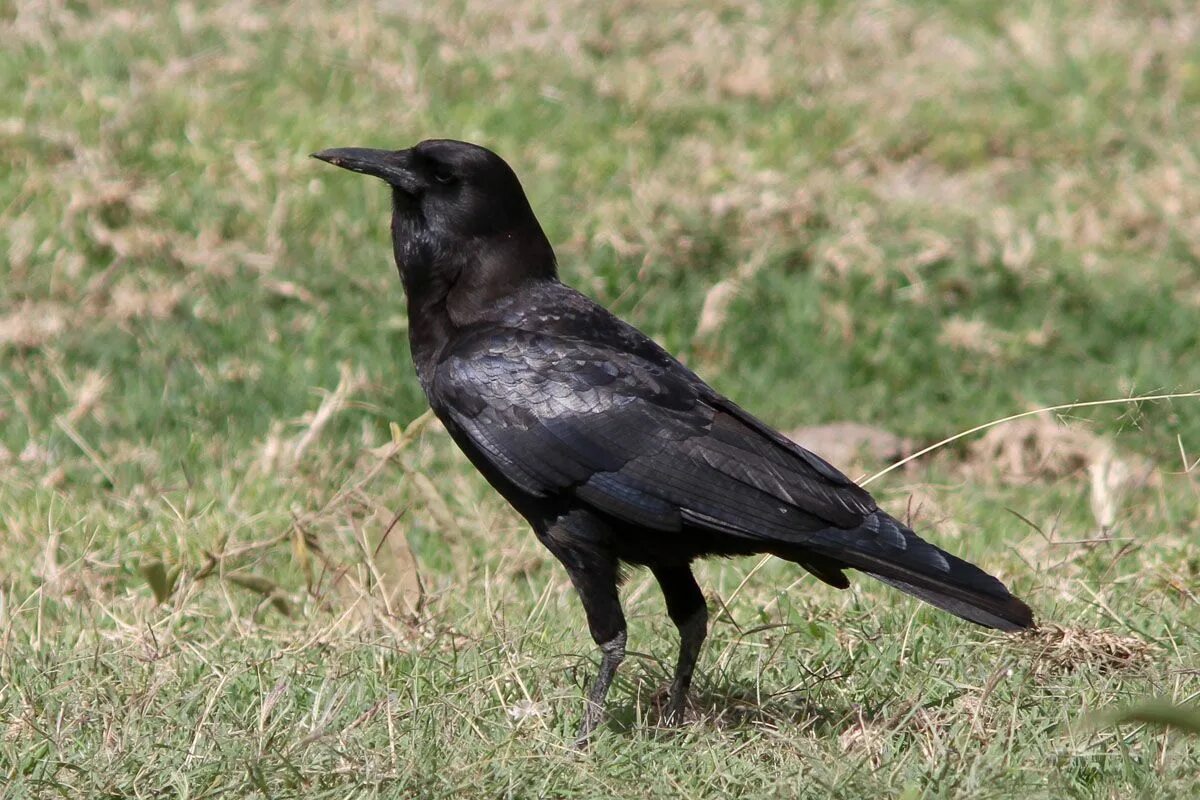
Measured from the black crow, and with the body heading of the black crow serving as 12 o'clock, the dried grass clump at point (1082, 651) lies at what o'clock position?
The dried grass clump is roughly at 6 o'clock from the black crow.

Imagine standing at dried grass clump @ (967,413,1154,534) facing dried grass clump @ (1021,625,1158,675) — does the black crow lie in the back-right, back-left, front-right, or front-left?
front-right

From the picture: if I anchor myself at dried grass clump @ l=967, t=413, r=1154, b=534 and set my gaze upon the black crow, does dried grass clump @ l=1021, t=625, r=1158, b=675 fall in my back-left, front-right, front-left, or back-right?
front-left

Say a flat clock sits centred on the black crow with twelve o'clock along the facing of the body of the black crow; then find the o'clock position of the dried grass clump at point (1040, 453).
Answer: The dried grass clump is roughly at 4 o'clock from the black crow.

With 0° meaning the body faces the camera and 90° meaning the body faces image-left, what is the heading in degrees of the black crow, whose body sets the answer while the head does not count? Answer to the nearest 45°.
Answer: approximately 90°
